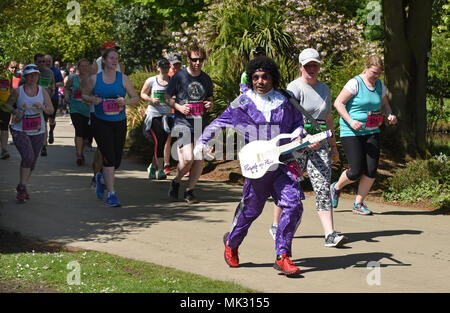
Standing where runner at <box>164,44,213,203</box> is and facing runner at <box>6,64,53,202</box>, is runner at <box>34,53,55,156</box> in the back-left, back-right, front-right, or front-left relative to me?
front-right

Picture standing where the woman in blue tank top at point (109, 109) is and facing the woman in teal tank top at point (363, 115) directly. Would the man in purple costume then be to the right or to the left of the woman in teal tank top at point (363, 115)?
right

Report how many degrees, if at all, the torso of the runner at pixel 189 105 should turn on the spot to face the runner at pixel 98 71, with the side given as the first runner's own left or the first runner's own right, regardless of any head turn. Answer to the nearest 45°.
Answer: approximately 135° to the first runner's own right

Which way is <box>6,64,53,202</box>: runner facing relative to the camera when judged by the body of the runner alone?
toward the camera

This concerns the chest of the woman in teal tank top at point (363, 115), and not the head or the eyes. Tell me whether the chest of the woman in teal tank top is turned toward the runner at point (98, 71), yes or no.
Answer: no

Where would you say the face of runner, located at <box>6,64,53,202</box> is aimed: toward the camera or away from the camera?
toward the camera

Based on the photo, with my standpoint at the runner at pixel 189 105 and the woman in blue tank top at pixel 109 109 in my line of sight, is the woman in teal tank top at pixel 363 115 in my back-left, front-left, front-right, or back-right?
back-left

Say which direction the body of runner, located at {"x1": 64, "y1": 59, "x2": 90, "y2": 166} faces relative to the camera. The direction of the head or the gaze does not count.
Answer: toward the camera

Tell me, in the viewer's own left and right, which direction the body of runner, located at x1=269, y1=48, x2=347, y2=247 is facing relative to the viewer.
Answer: facing the viewer and to the right of the viewer

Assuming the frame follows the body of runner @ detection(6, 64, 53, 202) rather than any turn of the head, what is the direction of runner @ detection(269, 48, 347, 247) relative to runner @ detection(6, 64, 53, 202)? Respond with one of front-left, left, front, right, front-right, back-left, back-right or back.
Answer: front-left

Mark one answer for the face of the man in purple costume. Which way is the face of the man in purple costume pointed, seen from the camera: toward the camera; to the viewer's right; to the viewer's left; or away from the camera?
toward the camera

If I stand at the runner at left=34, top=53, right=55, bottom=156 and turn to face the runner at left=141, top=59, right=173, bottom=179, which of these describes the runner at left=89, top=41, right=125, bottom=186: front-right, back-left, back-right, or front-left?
front-right

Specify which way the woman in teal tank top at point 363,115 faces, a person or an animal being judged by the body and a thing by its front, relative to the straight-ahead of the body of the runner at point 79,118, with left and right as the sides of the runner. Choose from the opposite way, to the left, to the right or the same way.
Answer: the same way

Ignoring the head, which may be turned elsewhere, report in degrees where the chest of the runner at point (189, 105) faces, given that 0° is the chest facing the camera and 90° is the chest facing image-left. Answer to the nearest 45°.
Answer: approximately 315°

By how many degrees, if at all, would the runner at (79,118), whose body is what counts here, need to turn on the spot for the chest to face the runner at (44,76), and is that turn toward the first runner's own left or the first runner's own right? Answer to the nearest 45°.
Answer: approximately 135° to the first runner's own right

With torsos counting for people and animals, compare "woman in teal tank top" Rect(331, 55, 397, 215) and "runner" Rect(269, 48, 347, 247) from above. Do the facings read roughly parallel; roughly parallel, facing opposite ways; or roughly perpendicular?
roughly parallel
